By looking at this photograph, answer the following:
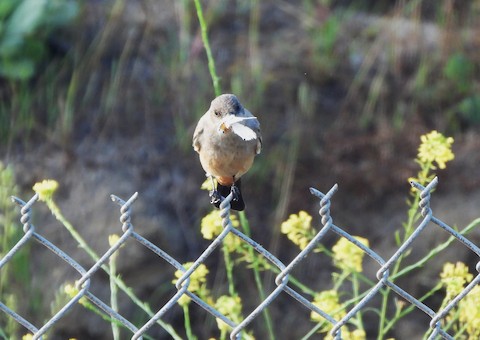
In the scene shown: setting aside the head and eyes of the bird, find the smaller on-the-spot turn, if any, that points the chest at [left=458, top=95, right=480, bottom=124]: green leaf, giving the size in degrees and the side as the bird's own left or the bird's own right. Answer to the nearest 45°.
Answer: approximately 135° to the bird's own left

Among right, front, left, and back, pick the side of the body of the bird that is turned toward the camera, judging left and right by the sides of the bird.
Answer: front

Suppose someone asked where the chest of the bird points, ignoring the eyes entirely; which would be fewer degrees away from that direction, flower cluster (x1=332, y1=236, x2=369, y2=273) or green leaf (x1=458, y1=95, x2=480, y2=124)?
the flower cluster

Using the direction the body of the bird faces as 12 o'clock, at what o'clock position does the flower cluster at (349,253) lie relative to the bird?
The flower cluster is roughly at 9 o'clock from the bird.

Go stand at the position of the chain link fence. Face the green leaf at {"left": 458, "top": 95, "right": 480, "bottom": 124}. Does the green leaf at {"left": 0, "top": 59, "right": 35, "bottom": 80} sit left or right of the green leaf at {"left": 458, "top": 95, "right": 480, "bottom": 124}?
left

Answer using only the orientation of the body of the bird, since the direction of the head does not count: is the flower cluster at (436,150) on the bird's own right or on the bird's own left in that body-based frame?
on the bird's own left

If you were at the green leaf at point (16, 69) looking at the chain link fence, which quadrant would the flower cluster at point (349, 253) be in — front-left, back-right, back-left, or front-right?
front-left
